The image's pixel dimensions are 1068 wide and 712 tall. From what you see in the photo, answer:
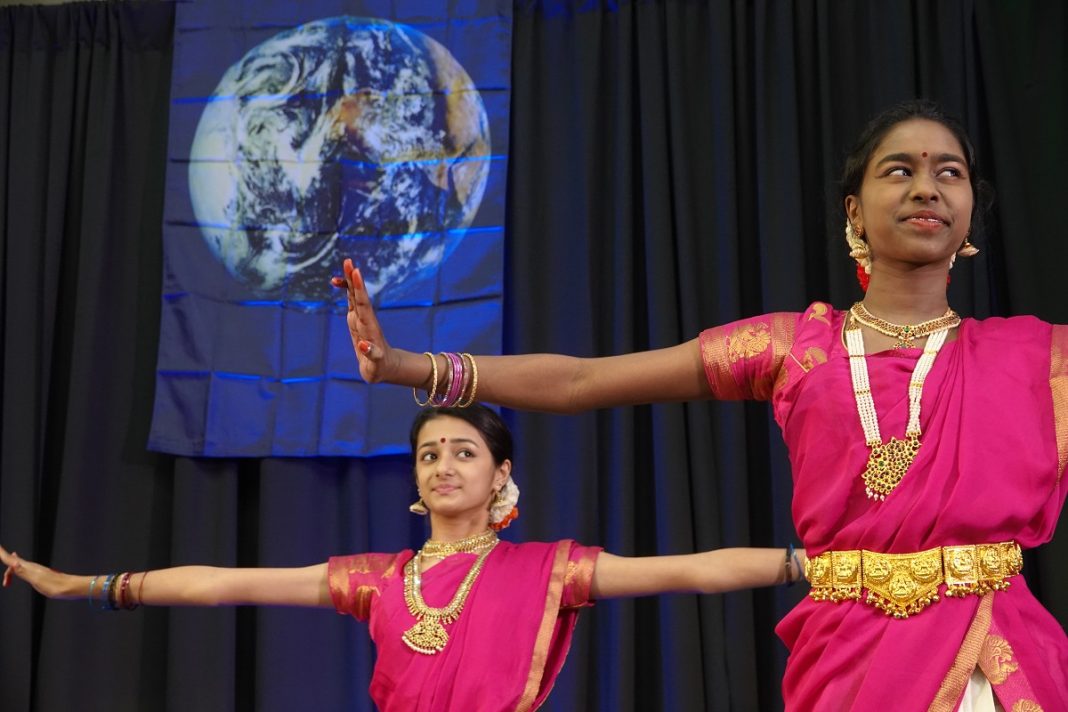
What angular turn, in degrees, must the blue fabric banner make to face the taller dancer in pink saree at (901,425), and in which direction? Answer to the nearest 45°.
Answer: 0° — it already faces them

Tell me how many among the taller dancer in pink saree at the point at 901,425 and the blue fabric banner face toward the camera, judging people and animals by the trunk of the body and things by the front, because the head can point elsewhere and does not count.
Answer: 2

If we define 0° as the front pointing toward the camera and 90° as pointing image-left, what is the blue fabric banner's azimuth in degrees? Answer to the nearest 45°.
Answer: approximately 0°

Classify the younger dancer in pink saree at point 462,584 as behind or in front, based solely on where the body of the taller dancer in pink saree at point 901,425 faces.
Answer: behind

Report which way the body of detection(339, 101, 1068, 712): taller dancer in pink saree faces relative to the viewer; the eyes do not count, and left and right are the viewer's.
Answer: facing the viewer

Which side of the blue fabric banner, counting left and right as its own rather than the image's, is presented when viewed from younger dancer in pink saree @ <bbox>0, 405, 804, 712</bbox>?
front

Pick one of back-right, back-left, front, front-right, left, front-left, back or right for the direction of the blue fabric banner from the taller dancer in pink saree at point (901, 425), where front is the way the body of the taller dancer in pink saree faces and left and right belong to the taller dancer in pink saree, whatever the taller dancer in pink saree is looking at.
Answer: back-right
